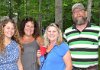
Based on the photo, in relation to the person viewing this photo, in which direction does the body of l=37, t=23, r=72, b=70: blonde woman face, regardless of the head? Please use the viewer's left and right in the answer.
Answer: facing the viewer and to the left of the viewer

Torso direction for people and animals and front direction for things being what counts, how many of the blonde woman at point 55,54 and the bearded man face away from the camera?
0

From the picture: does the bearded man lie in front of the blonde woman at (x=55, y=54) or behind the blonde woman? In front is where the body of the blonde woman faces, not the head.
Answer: behind

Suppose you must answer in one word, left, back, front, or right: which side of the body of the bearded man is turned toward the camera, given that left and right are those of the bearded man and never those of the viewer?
front

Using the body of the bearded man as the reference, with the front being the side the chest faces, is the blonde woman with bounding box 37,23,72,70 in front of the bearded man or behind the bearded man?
in front
